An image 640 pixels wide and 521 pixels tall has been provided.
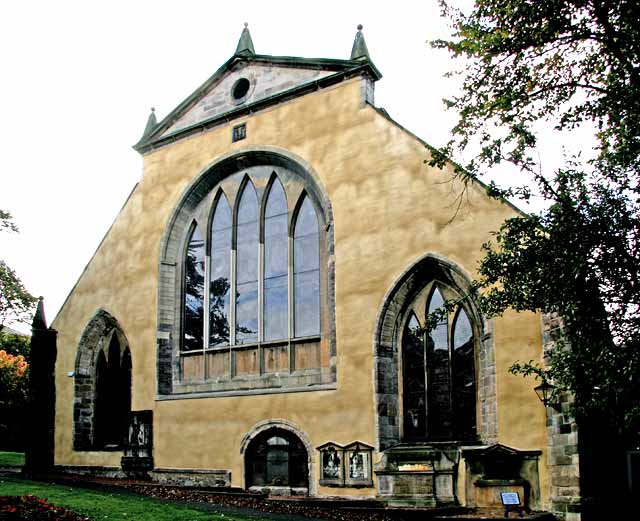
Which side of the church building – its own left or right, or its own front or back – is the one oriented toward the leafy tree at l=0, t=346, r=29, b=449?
right

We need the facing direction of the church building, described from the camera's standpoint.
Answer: facing the viewer and to the left of the viewer

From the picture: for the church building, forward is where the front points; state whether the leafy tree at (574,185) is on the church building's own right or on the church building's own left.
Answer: on the church building's own left
